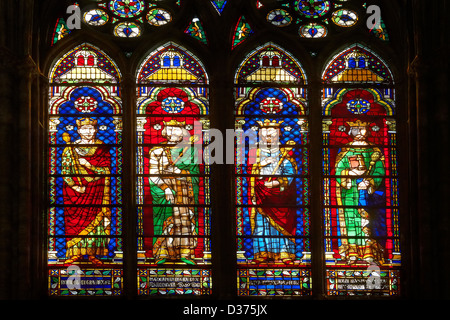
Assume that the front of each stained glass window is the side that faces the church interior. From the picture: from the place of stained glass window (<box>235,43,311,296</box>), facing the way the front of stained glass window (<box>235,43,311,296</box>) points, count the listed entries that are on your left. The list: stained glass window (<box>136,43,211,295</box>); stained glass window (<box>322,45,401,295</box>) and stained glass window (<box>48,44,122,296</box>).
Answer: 1

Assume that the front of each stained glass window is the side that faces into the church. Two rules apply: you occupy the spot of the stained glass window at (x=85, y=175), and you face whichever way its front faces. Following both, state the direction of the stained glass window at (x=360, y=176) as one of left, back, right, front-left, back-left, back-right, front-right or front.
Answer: left

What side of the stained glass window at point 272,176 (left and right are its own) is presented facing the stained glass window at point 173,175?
right

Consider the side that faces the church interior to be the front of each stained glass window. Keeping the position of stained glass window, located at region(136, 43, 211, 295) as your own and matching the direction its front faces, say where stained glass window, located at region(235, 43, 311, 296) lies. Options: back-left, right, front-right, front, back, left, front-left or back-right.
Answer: left

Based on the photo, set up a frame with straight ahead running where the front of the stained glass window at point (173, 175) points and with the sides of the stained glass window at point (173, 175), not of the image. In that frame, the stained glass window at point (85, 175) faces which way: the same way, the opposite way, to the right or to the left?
the same way

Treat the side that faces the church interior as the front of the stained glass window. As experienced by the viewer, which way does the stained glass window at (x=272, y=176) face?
facing the viewer

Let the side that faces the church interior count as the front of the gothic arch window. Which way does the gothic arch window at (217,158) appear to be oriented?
toward the camera

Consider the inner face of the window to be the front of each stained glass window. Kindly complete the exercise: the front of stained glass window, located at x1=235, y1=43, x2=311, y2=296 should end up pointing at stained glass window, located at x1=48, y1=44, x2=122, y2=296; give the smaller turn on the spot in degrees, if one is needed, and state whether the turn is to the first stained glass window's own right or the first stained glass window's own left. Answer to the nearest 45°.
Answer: approximately 90° to the first stained glass window's own right

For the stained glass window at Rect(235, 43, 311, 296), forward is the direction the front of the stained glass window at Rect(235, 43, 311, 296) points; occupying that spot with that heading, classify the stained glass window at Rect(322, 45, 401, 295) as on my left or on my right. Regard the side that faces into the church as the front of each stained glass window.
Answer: on my left

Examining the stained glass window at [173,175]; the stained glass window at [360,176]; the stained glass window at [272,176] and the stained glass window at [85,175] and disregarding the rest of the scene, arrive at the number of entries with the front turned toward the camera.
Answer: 4

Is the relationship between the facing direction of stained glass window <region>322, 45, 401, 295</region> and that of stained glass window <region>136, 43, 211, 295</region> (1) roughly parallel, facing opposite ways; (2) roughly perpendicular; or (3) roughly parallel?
roughly parallel

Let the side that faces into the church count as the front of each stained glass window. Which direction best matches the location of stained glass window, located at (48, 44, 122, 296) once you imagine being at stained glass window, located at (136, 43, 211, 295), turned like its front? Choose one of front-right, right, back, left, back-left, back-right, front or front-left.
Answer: right

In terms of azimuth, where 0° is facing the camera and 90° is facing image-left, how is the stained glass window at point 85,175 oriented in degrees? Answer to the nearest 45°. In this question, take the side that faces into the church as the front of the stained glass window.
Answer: approximately 0°

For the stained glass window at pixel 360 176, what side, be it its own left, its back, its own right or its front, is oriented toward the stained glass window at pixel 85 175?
right

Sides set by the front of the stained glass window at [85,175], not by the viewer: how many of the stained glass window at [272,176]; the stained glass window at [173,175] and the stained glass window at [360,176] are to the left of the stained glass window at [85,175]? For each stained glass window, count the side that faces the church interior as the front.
3
